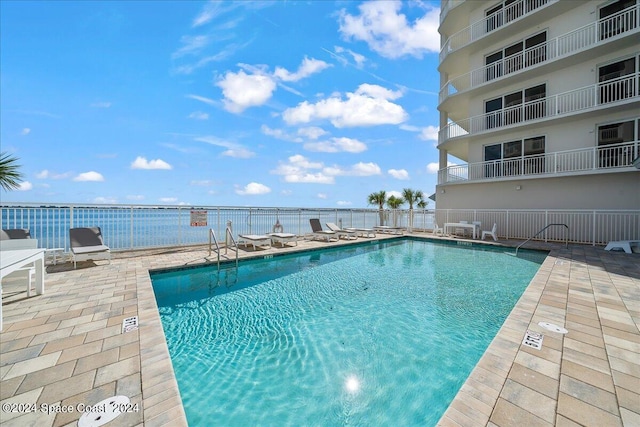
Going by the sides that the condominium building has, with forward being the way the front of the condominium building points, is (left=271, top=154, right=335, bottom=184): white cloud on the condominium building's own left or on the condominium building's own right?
on the condominium building's own right

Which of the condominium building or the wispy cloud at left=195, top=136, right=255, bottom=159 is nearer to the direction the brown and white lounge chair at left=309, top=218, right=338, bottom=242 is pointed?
the condominium building

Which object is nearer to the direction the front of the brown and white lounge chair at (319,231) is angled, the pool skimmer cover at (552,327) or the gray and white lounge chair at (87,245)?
the pool skimmer cover

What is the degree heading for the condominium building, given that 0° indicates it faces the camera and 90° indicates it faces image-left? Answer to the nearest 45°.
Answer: approximately 45°
